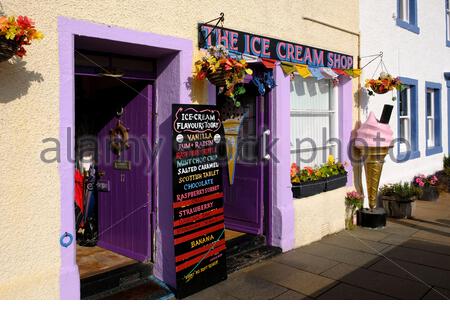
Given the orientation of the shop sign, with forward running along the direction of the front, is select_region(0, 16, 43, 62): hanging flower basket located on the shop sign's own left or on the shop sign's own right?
on the shop sign's own right

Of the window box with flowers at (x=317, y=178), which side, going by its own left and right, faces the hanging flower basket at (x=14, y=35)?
right

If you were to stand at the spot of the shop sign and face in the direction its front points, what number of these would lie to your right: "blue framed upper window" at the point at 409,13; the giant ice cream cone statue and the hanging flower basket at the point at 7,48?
1

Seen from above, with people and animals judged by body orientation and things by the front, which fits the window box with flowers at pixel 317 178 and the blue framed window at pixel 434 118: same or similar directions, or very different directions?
same or similar directions

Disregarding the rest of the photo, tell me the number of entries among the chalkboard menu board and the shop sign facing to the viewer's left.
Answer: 0

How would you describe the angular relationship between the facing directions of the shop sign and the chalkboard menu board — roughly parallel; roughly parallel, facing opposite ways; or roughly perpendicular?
roughly parallel

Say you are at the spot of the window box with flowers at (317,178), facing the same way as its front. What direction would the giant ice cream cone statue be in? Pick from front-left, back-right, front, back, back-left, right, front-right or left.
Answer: left

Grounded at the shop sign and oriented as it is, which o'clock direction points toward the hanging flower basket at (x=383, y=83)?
The hanging flower basket is roughly at 9 o'clock from the shop sign.

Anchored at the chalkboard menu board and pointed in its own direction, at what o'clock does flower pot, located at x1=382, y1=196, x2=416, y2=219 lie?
The flower pot is roughly at 9 o'clock from the chalkboard menu board.

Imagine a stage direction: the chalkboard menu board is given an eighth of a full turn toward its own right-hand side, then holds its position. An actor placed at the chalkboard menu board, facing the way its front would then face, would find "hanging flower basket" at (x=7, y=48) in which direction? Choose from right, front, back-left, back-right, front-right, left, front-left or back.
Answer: front-right

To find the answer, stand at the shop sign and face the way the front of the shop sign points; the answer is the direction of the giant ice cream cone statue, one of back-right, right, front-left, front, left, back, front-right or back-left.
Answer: left

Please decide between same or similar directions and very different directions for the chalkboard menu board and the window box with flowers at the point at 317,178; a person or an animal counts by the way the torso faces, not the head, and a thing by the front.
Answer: same or similar directions

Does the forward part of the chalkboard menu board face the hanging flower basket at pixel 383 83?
no

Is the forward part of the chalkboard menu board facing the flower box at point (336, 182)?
no

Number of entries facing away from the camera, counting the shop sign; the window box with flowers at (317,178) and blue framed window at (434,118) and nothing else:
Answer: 0

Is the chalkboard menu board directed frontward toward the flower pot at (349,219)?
no
